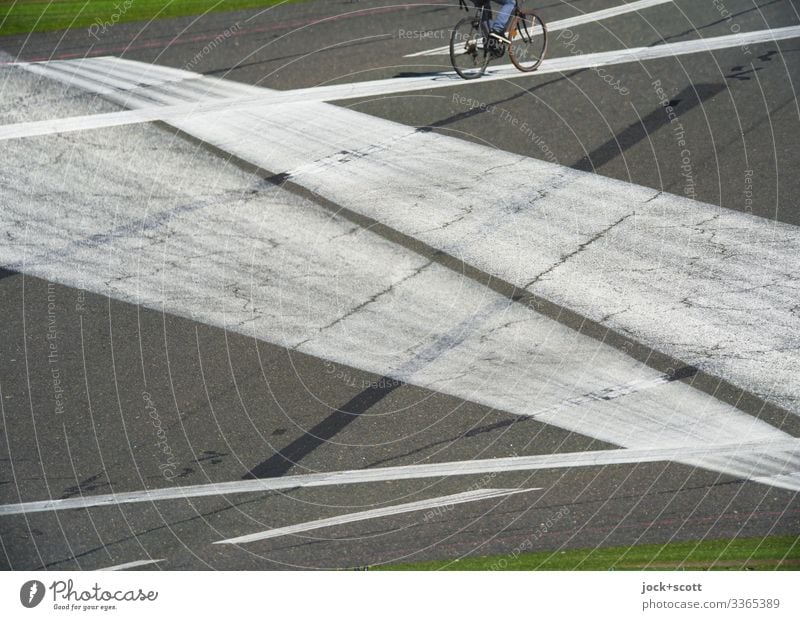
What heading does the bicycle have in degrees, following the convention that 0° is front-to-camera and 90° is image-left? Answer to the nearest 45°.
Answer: approximately 225°
